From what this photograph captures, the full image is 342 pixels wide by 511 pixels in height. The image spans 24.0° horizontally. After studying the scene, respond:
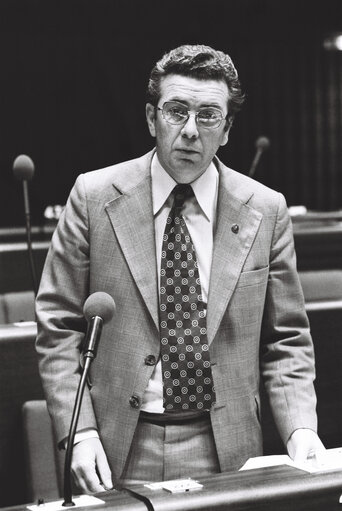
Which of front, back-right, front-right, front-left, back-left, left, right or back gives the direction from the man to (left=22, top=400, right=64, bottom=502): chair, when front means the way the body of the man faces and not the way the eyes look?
back-right

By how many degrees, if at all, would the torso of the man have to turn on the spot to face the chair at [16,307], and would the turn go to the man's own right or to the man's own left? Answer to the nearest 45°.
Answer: approximately 135° to the man's own right

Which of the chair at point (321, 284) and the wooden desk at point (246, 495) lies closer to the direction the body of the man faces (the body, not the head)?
the wooden desk

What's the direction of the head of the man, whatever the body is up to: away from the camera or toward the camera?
toward the camera

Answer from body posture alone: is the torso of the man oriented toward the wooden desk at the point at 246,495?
yes

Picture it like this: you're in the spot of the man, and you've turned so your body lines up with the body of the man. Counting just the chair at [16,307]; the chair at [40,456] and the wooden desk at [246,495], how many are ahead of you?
1

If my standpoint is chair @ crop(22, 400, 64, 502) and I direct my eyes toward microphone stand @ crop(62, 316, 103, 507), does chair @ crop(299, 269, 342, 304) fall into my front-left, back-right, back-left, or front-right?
back-left

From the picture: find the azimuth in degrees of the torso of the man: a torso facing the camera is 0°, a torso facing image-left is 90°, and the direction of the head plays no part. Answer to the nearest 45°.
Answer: approximately 0°

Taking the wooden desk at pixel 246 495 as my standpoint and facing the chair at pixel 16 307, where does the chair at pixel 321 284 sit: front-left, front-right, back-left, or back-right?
front-right

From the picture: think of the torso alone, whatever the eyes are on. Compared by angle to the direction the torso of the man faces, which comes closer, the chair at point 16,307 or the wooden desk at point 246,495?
the wooden desk

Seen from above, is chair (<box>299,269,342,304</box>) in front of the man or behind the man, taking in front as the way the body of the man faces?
behind

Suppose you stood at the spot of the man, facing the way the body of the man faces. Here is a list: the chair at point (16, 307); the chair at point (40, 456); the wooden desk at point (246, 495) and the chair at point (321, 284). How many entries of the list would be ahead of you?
1

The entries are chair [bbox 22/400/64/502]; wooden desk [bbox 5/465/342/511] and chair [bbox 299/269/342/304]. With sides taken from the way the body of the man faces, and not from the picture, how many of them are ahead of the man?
1
